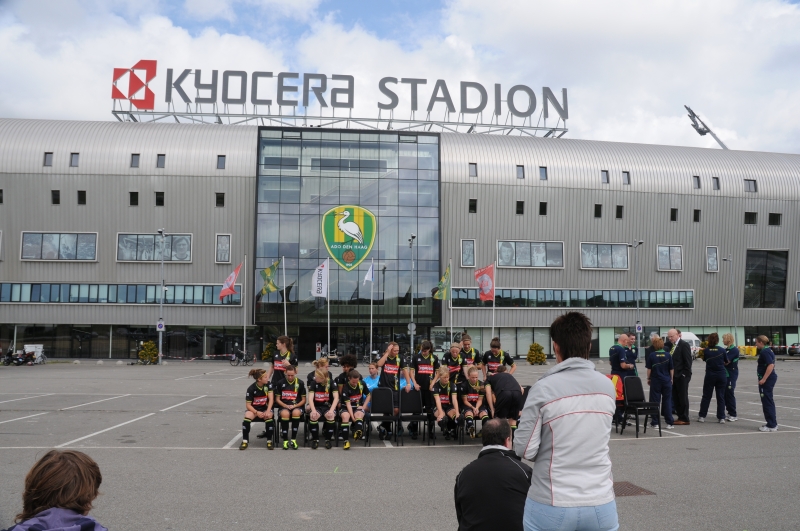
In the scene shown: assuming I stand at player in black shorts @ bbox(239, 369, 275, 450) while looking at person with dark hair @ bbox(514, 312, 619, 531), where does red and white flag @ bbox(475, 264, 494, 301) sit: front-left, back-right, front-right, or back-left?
back-left

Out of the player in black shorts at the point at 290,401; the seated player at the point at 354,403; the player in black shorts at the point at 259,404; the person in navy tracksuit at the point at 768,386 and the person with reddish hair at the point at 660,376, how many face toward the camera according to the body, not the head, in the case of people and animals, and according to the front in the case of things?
3

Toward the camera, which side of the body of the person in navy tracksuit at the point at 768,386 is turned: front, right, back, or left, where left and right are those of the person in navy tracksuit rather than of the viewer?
left

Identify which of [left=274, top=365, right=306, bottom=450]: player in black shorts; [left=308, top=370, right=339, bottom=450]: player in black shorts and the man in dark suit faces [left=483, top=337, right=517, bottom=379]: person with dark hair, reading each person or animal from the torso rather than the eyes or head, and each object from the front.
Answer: the man in dark suit

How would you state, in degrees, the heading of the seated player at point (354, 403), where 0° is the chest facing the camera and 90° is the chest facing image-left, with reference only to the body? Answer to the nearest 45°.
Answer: approximately 0°

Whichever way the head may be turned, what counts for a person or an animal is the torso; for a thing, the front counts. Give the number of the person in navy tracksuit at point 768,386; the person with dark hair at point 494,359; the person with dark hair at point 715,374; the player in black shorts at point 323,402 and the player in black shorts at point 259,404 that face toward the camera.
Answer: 3

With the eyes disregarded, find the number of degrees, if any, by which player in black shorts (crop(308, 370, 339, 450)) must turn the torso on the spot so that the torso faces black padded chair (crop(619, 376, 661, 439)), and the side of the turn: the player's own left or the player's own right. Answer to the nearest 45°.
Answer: approximately 90° to the player's own left

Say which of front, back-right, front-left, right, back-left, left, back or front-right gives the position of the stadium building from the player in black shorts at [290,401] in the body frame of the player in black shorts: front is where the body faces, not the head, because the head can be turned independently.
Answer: back

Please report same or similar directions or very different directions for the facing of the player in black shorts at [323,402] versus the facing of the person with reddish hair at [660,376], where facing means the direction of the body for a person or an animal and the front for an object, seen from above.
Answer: very different directions

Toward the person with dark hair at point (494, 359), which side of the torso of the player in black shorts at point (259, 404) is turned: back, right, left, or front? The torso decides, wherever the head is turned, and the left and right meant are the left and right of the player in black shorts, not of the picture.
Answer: left

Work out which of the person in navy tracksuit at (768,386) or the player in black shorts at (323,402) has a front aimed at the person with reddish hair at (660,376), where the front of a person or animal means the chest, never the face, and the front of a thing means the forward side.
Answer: the person in navy tracksuit at (768,386)
